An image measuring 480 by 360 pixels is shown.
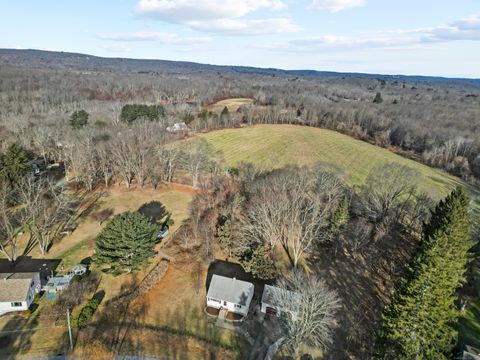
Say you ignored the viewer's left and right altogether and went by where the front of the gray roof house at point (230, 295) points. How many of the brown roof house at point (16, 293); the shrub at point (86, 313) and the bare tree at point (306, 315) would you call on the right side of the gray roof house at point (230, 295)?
2

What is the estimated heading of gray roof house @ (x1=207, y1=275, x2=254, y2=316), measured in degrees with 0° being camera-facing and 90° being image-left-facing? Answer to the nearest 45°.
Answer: approximately 0°

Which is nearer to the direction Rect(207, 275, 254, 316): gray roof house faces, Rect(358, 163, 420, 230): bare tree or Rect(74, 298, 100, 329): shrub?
the shrub

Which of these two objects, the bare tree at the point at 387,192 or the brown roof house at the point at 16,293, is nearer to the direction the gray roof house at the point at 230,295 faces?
the brown roof house

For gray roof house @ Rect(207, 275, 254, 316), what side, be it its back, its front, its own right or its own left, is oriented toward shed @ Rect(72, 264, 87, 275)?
right

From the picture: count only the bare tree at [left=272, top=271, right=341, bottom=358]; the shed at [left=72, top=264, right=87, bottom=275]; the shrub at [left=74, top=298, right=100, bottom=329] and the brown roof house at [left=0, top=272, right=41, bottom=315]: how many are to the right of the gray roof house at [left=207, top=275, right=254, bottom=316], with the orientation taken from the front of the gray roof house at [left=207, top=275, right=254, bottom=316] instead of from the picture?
3

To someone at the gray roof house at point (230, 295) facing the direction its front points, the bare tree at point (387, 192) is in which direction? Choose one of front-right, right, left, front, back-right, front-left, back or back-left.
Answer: back-left

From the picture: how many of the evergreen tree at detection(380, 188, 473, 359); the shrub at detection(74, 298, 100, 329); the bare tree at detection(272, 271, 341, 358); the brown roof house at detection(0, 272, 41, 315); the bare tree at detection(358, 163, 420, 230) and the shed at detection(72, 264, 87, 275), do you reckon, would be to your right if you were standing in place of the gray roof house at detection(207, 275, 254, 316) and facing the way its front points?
3

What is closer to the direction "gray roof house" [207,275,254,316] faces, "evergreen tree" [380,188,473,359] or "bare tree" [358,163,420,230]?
the evergreen tree

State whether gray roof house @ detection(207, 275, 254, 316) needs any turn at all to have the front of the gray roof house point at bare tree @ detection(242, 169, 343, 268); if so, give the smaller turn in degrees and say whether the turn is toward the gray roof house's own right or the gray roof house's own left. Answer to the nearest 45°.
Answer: approximately 135° to the gray roof house's own left

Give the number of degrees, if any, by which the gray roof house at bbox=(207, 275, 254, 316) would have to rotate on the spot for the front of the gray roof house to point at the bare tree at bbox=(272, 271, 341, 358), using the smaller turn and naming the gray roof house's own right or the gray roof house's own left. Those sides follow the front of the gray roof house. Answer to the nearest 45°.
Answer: approximately 45° to the gray roof house's own left

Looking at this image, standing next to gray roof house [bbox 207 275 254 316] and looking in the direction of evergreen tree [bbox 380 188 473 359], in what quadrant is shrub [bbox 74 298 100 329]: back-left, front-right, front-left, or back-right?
back-right

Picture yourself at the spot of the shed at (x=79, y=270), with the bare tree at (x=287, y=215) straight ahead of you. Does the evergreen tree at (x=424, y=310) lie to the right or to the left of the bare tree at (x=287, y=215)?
right

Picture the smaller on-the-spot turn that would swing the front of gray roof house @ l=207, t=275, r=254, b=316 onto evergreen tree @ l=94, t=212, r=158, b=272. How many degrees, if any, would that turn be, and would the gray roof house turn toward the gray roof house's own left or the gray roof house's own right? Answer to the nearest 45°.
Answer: approximately 90° to the gray roof house's own right

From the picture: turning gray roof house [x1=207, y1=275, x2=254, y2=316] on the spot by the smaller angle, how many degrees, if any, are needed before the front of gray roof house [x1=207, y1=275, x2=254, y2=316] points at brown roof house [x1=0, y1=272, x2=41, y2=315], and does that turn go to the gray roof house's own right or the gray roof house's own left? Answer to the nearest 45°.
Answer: approximately 90° to the gray roof house's own right
